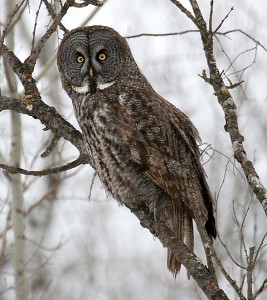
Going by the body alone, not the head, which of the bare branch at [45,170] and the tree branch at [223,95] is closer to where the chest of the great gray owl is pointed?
the bare branch

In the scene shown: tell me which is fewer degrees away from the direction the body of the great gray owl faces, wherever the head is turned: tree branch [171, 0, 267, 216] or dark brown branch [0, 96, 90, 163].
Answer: the dark brown branch
